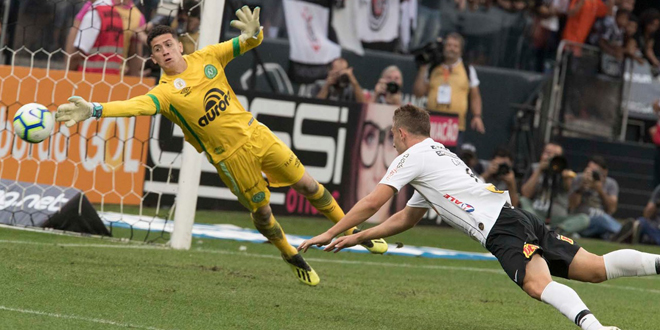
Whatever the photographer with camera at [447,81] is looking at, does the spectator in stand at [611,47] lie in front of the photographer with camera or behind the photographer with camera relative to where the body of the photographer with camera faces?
behind

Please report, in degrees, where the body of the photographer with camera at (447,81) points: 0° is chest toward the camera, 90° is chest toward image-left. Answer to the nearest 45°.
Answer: approximately 45°

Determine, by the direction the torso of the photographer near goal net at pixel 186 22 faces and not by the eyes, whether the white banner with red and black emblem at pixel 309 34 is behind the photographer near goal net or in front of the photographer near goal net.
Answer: behind

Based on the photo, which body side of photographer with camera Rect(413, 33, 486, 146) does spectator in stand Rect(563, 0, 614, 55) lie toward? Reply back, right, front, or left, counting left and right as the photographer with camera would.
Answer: back

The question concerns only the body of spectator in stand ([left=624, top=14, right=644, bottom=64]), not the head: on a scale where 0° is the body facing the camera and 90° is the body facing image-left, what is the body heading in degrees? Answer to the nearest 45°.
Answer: approximately 45°
